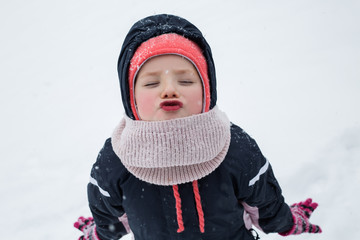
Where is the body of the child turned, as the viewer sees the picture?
toward the camera

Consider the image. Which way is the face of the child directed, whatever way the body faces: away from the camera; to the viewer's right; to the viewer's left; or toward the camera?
toward the camera
